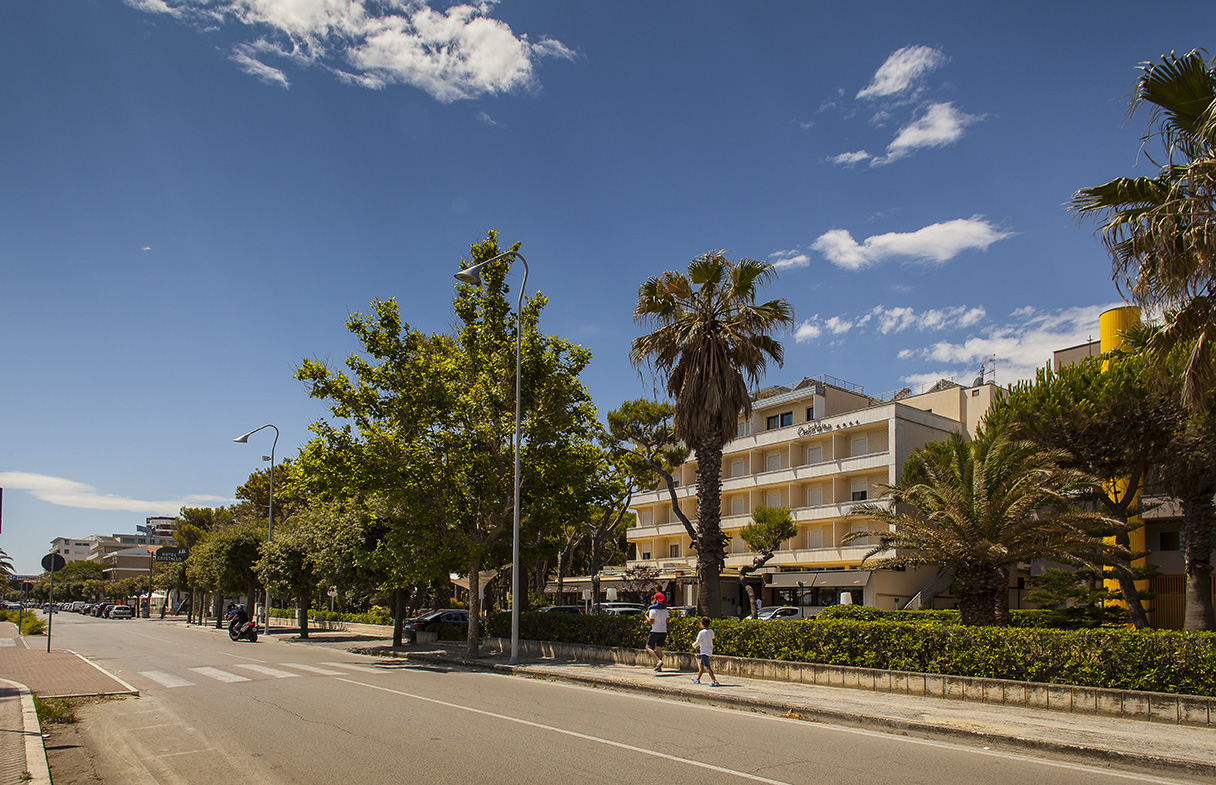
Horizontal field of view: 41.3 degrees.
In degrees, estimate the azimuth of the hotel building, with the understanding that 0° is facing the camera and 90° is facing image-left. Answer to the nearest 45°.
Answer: approximately 45°

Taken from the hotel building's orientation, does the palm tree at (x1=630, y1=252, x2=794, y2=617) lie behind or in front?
in front

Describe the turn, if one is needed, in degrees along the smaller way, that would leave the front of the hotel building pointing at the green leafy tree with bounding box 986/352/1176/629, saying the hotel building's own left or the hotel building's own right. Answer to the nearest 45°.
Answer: approximately 45° to the hotel building's own left

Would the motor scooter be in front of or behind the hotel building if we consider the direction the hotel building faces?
in front

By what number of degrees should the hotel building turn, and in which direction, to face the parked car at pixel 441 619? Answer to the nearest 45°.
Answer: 0° — it already faces it

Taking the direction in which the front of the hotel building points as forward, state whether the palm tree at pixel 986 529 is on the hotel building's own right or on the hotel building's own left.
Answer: on the hotel building's own left

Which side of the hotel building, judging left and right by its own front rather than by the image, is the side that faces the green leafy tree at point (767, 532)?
front

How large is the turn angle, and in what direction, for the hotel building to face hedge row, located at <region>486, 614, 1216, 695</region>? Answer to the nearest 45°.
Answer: approximately 45° to its left
